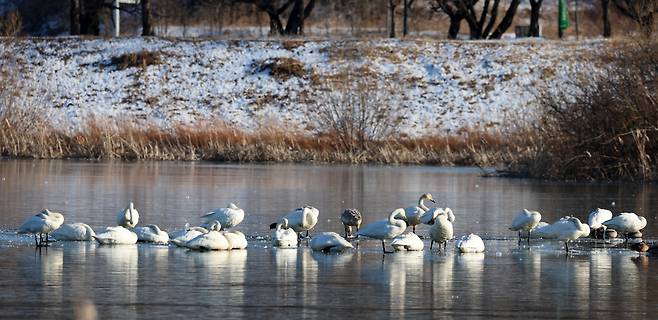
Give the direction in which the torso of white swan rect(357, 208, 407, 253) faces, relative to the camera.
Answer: to the viewer's right

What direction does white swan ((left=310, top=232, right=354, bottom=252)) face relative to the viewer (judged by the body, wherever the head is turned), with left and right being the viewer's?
facing to the left of the viewer

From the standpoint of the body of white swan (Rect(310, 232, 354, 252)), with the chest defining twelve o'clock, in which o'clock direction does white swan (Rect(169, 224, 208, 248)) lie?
white swan (Rect(169, 224, 208, 248)) is roughly at 12 o'clock from white swan (Rect(310, 232, 354, 252)).

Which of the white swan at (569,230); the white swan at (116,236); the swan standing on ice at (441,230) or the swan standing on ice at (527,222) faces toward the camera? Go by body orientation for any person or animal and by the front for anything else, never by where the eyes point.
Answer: the swan standing on ice at (441,230)

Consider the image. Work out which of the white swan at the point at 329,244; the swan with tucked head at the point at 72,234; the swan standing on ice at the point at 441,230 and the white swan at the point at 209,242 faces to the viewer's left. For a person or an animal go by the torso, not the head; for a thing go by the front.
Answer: the white swan at the point at 329,244

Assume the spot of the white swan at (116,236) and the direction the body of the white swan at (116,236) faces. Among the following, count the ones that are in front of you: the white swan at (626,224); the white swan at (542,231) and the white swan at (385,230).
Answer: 3

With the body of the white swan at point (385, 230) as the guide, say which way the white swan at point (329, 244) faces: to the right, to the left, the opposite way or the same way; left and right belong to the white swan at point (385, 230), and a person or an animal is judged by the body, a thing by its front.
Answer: the opposite way

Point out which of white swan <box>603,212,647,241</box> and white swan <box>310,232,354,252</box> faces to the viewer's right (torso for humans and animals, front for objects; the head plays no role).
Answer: white swan <box>603,212,647,241</box>

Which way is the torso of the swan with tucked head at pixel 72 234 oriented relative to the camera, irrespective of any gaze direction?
to the viewer's right

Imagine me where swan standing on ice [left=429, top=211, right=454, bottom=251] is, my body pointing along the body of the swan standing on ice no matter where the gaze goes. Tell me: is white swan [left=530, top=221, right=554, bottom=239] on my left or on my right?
on my left

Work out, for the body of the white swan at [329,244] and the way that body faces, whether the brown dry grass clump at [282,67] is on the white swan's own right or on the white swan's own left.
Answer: on the white swan's own right
